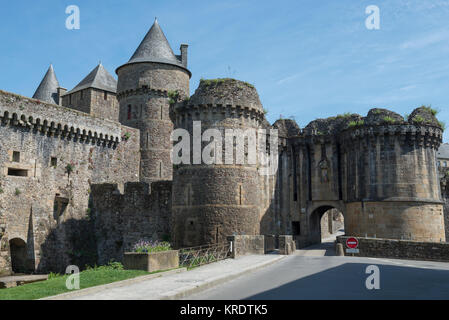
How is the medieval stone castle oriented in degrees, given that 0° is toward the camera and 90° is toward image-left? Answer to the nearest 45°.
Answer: approximately 0°

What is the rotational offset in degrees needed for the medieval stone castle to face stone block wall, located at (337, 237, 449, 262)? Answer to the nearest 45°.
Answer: approximately 45° to its left

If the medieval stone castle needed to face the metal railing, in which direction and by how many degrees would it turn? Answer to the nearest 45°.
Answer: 0° — it already faces it

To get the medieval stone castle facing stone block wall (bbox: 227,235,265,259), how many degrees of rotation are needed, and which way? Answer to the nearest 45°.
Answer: approximately 45° to its left
